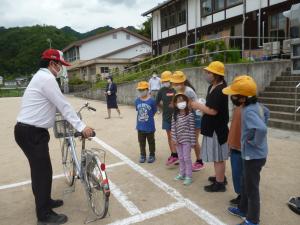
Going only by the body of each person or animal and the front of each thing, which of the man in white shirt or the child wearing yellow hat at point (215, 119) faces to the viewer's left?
the child wearing yellow hat

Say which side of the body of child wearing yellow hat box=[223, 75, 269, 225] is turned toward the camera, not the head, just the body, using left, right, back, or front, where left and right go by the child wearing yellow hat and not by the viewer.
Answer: left

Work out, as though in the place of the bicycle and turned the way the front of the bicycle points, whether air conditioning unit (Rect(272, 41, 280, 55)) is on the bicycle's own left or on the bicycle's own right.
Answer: on the bicycle's own right

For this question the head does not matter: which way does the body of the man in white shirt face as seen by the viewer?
to the viewer's right

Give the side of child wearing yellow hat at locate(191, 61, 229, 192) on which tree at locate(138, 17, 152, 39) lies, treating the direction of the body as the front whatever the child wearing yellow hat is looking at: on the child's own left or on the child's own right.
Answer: on the child's own right

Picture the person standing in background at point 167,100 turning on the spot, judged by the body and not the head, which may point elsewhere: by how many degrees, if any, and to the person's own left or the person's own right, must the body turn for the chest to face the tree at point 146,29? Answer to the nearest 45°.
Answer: approximately 135° to the person's own right

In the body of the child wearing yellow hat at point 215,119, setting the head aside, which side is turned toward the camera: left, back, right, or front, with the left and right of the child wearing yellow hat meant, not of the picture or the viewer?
left

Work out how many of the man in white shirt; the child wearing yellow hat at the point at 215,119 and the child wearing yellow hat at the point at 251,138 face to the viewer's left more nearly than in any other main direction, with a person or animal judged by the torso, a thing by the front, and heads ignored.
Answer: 2

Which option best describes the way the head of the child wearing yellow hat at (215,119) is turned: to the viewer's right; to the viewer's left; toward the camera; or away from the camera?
to the viewer's left

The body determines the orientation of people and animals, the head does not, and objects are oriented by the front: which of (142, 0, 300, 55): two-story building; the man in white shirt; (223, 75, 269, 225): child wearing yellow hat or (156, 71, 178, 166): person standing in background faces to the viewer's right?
the man in white shirt

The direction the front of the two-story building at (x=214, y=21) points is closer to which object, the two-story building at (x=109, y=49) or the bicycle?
the bicycle
